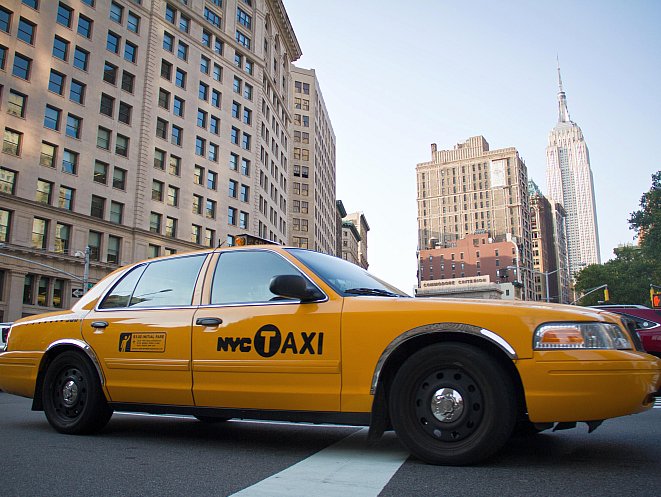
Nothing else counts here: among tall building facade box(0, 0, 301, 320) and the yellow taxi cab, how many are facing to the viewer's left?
0

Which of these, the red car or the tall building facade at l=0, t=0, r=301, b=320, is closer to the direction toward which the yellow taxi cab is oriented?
the red car

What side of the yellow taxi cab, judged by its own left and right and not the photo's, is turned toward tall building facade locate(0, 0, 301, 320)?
back

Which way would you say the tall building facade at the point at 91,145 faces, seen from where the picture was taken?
facing the viewer and to the right of the viewer

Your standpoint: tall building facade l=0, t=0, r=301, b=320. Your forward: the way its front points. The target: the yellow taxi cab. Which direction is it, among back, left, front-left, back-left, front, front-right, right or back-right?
front-right

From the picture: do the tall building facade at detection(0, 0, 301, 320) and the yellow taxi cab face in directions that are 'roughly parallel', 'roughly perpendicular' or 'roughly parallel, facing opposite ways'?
roughly parallel
